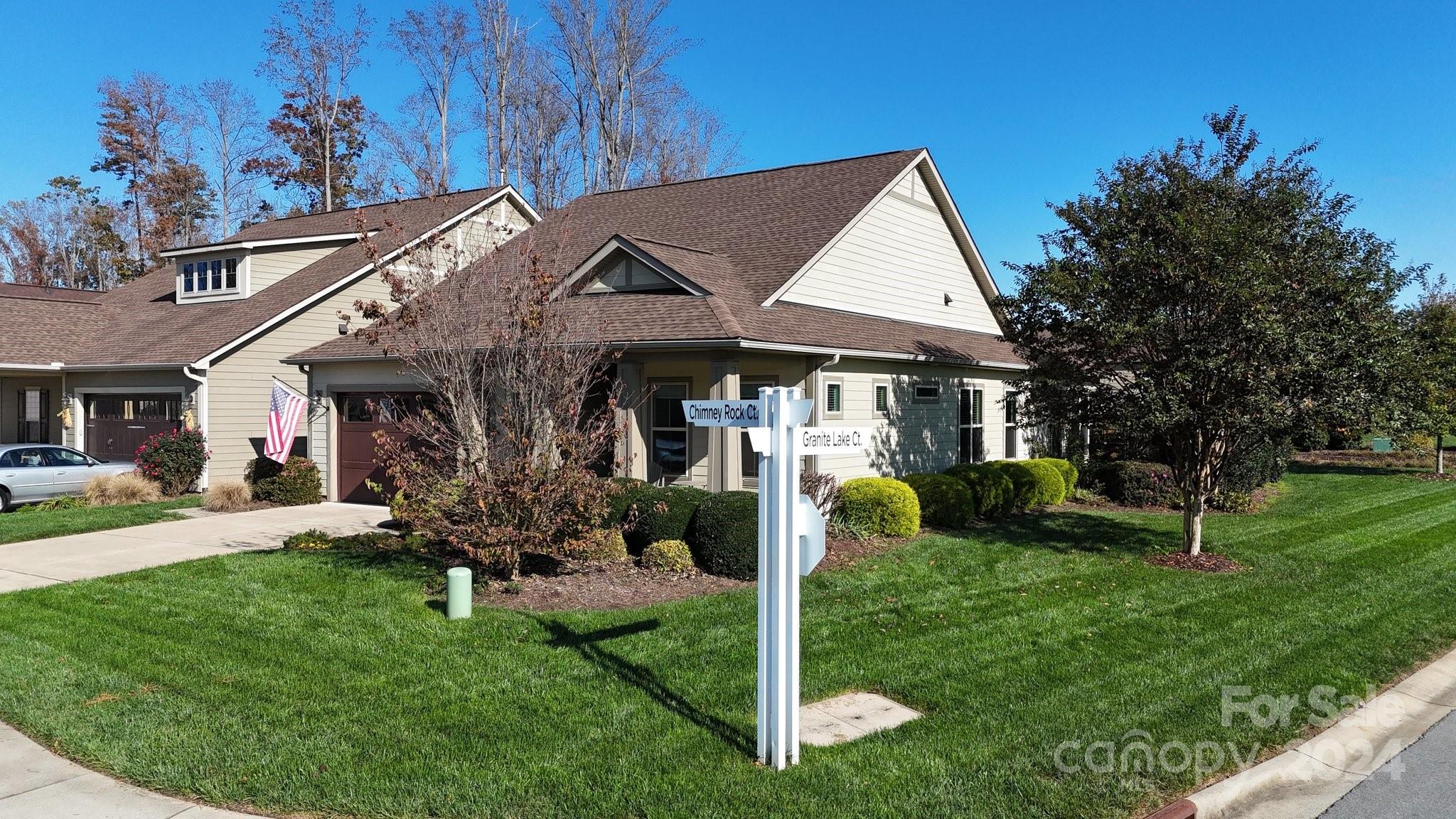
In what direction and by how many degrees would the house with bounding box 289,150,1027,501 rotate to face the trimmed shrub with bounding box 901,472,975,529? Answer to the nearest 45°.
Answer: approximately 90° to its left

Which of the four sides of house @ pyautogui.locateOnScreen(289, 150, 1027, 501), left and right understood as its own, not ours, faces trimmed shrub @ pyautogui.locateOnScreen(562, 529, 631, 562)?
front

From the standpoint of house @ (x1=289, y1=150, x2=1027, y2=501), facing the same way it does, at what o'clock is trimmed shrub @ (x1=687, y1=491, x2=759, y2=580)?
The trimmed shrub is roughly at 11 o'clock from the house.

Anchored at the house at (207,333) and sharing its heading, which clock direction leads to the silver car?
The silver car is roughly at 12 o'clock from the house.

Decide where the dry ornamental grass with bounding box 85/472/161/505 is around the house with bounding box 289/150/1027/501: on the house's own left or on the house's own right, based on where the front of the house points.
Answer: on the house's own right

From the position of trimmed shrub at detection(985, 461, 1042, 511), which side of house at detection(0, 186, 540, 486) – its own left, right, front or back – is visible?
left

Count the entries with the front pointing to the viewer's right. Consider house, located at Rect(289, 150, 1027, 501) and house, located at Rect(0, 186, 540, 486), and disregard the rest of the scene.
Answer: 0

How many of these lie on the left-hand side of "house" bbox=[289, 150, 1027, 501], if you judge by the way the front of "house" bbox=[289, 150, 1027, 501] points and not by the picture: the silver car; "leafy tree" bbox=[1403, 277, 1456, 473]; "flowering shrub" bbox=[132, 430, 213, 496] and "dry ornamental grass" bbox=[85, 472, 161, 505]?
1

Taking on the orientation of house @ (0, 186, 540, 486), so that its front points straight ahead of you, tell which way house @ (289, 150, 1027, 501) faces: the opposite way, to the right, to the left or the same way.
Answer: the same way

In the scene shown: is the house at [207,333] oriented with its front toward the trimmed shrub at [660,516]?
no

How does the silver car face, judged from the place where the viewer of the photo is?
facing away from the viewer and to the right of the viewer

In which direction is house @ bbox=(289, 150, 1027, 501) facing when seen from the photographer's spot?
facing the viewer and to the left of the viewer

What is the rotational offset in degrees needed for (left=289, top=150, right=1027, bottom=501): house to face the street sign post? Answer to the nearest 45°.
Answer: approximately 45° to its left

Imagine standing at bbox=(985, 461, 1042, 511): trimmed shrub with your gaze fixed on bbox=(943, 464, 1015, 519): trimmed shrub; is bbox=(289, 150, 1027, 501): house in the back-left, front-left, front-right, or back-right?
front-right

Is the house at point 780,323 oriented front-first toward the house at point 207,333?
no
